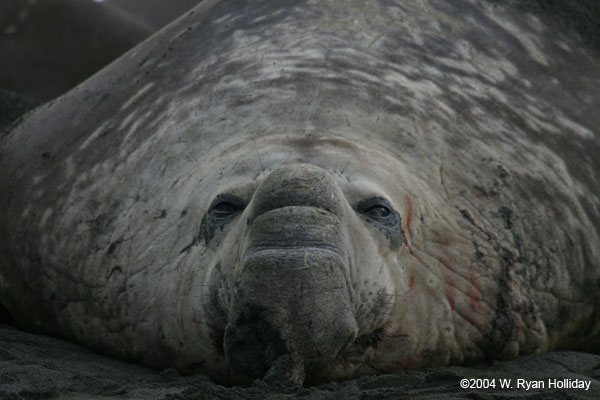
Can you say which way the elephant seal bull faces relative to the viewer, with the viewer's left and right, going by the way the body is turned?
facing the viewer
